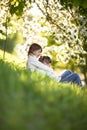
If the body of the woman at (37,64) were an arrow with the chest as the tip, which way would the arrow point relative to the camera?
to the viewer's right
